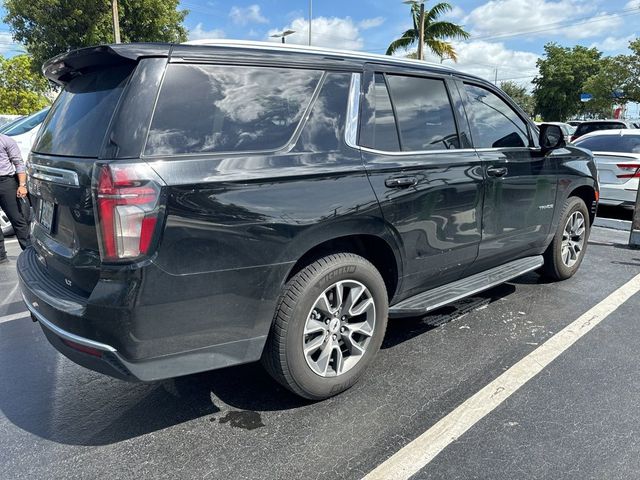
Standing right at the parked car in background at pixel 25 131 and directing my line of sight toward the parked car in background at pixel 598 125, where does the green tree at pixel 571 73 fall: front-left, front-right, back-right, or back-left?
front-left

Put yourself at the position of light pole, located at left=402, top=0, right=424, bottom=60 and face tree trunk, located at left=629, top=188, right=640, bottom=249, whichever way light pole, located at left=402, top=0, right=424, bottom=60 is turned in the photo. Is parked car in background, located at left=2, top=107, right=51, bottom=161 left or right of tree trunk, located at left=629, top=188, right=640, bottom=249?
right

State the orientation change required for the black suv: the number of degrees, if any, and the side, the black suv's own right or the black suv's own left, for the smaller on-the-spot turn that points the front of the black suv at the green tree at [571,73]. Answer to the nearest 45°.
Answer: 0° — it already faces it

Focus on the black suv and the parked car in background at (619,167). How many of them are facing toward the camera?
0

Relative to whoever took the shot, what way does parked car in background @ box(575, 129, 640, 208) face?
facing away from the viewer and to the right of the viewer

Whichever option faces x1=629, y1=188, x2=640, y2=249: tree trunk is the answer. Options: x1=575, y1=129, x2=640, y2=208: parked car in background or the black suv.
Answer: the black suv

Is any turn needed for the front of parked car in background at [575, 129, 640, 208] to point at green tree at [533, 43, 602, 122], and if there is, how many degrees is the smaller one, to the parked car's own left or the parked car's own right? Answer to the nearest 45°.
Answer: approximately 45° to the parked car's own left

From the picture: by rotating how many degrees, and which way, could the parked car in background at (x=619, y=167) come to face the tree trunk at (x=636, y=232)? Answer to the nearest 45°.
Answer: approximately 135° to its right

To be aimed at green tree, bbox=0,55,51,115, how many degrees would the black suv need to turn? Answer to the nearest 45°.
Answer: approximately 90° to its left

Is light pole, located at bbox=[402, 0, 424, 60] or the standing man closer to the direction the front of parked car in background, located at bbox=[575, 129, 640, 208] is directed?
the light pole

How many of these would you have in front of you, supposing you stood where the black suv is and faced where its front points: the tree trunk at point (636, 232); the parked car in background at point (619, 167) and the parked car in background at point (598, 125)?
3

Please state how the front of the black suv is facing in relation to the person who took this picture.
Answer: facing away from the viewer and to the right of the viewer

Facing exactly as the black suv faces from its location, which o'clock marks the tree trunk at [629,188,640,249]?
The tree trunk is roughly at 12 o'clock from the black suv.
